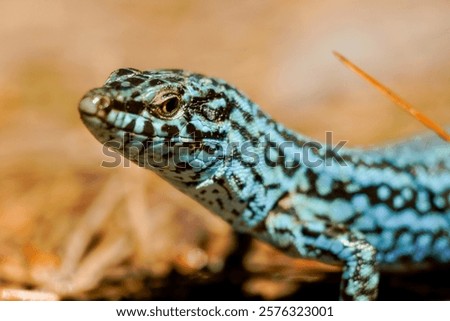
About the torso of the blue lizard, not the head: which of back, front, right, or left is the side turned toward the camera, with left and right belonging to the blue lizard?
left
